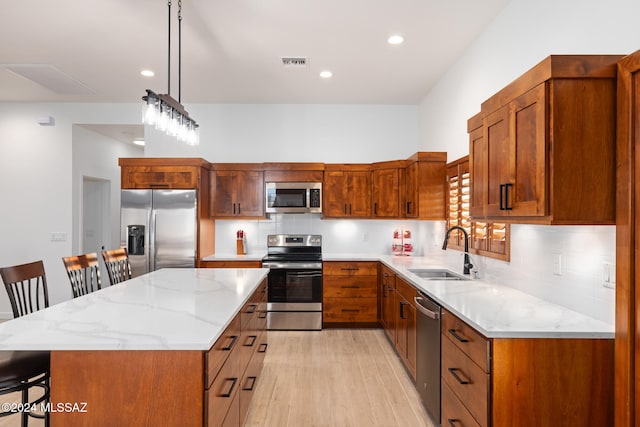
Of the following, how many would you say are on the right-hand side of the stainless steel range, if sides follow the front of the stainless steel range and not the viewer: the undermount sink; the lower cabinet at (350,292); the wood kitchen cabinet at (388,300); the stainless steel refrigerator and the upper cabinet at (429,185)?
1

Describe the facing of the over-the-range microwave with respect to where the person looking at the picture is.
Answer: facing the viewer

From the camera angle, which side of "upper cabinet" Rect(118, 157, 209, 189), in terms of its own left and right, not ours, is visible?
front

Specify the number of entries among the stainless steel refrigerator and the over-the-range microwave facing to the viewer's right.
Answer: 0

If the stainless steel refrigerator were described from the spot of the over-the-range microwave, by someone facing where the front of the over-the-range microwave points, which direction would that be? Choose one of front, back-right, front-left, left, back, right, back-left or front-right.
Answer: right

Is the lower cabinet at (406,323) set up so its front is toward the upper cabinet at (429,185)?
no

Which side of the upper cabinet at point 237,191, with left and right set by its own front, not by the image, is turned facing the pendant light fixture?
front

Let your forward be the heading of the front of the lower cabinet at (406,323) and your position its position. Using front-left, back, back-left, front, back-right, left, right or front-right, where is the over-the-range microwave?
front-right

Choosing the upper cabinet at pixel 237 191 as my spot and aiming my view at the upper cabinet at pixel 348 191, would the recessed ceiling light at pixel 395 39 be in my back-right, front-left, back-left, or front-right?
front-right

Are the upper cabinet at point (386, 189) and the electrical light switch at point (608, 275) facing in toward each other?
no

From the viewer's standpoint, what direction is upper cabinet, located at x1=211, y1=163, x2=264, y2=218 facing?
toward the camera

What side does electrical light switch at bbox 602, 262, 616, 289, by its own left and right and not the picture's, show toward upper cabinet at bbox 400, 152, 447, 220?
right

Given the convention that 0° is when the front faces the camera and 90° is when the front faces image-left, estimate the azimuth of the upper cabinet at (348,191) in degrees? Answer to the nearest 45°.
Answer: approximately 0°

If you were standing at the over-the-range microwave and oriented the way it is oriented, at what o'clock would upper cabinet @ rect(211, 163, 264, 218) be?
The upper cabinet is roughly at 3 o'clock from the over-the-range microwave.

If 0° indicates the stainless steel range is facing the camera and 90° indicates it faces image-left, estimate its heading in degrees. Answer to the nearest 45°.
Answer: approximately 0°

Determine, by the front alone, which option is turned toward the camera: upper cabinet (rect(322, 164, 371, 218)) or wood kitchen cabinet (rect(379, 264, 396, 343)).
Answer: the upper cabinet

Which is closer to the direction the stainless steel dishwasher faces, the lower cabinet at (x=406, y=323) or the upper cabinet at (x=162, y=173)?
the upper cabinet

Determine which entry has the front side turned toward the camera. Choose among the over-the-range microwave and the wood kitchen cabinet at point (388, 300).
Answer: the over-the-range microwave
